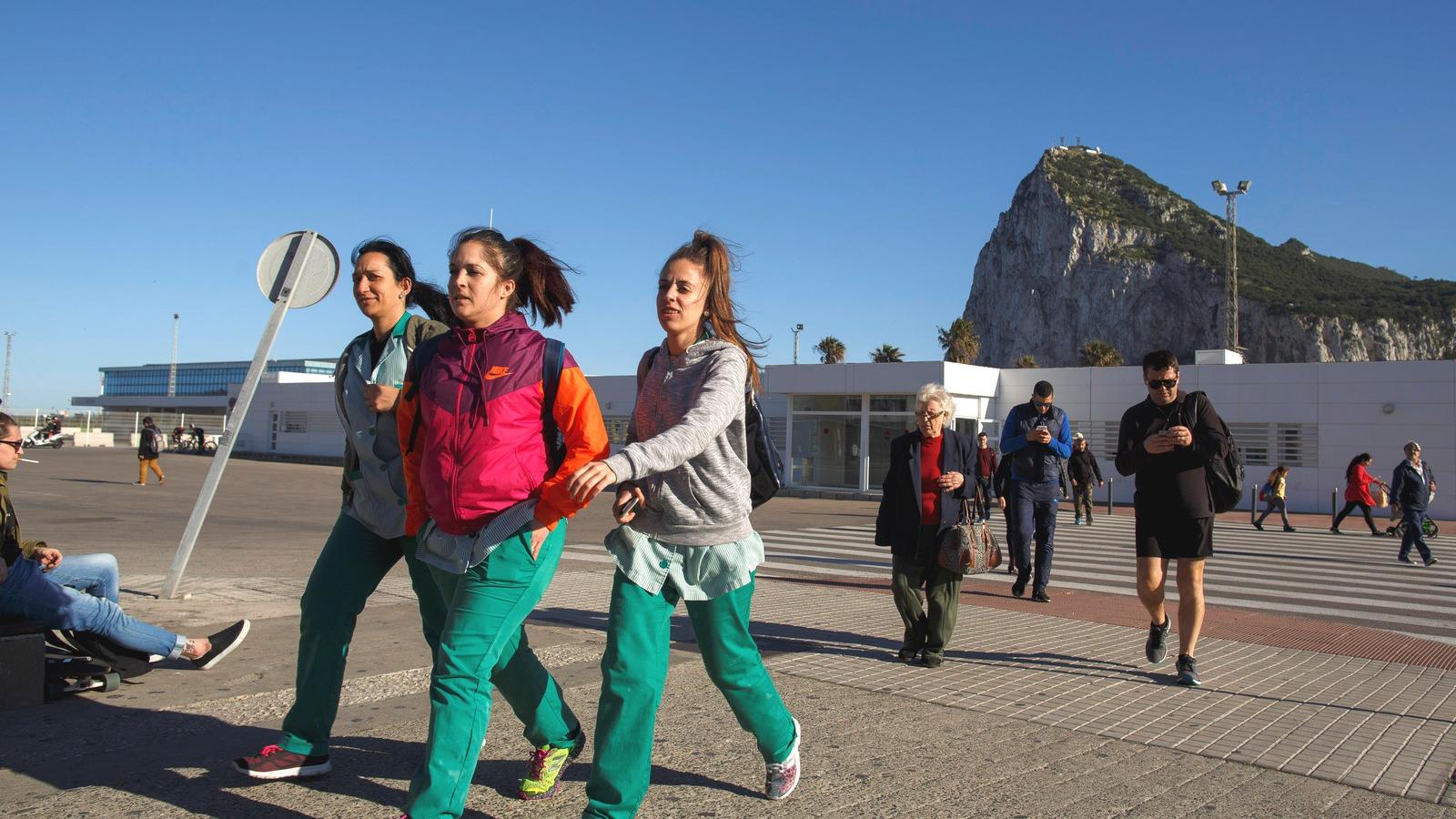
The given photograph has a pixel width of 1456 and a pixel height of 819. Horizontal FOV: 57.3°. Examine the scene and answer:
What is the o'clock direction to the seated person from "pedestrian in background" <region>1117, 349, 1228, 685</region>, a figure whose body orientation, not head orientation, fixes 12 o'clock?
The seated person is roughly at 2 o'clock from the pedestrian in background.

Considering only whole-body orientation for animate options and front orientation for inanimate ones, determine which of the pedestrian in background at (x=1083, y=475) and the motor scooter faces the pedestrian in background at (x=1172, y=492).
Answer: the pedestrian in background at (x=1083, y=475)

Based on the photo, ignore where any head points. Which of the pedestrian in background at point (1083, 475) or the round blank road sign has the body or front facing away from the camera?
the round blank road sign

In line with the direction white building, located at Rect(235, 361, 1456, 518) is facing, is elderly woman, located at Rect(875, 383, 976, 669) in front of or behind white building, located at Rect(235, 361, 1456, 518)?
in front

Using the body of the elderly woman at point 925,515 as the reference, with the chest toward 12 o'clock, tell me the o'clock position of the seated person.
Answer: The seated person is roughly at 2 o'clock from the elderly woman.

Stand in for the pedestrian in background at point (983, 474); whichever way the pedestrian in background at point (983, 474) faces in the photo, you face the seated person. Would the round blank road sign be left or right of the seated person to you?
right

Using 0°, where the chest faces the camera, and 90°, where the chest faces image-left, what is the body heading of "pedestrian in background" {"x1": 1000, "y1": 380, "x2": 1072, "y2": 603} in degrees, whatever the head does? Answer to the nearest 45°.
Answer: approximately 0°

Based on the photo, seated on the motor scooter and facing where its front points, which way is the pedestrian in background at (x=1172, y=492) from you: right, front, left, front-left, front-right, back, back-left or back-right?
left

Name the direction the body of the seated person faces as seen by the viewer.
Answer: to the viewer's right
